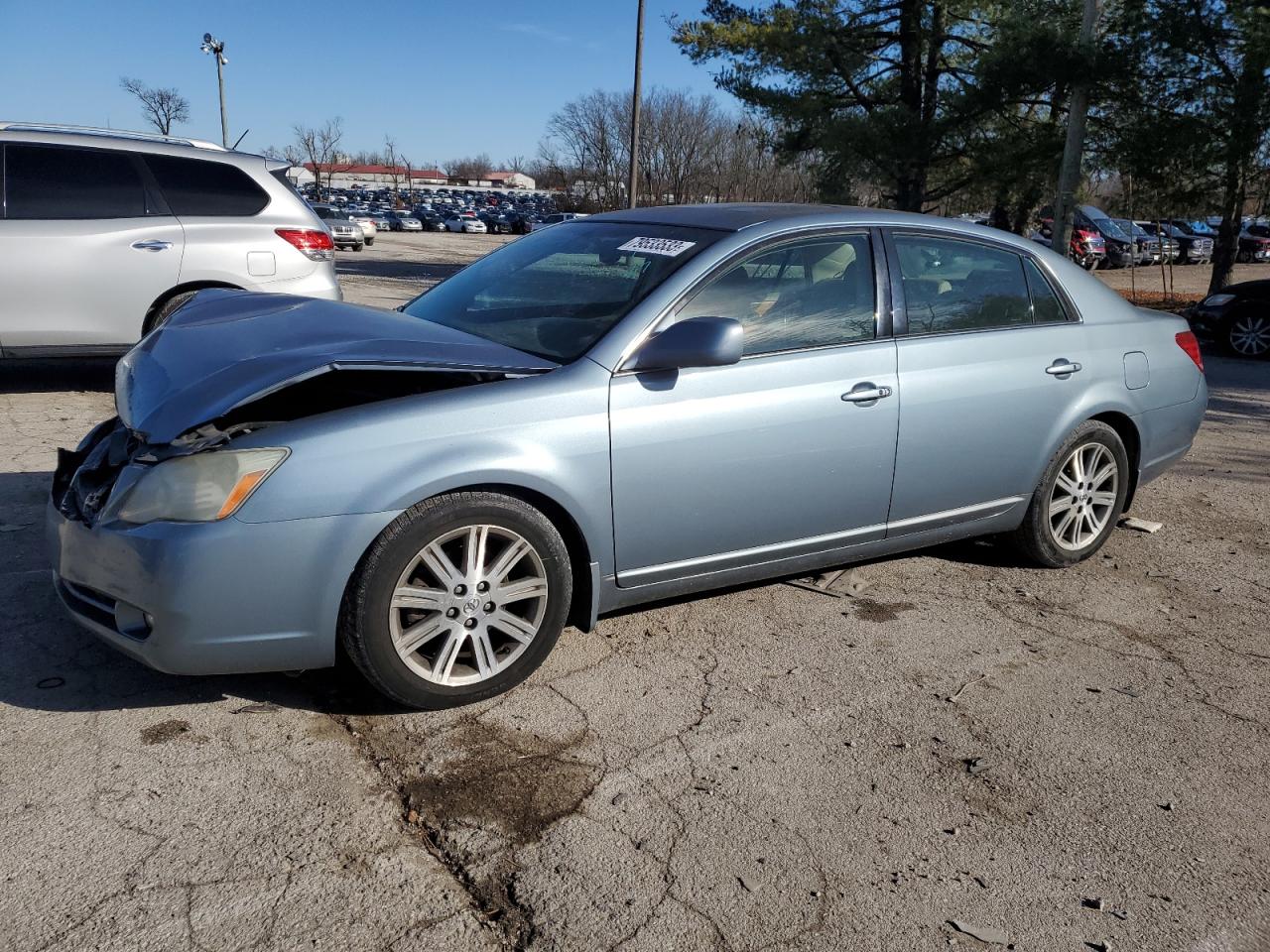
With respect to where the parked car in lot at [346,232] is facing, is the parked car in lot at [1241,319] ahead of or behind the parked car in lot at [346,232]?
ahead

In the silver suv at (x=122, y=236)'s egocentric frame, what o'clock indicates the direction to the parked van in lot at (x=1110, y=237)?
The parked van in lot is roughly at 5 o'clock from the silver suv.

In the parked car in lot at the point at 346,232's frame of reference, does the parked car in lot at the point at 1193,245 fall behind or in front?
in front

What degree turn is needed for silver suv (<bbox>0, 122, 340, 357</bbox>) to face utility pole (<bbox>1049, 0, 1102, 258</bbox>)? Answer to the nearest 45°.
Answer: approximately 180°

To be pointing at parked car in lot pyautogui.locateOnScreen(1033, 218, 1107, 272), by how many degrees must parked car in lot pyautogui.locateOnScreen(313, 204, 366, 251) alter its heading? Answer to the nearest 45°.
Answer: approximately 45° to its left

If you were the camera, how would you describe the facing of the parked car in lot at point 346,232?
facing the viewer and to the right of the viewer

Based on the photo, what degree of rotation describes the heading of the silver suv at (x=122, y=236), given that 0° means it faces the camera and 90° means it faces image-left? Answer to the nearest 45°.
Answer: approximately 90°

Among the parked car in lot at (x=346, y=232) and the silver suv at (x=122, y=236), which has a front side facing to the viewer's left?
the silver suv

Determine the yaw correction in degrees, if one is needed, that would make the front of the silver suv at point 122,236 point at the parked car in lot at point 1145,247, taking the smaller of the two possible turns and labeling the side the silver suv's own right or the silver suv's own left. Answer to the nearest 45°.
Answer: approximately 135° to the silver suv's own right

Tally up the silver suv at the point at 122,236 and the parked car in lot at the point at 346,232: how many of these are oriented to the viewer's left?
1
